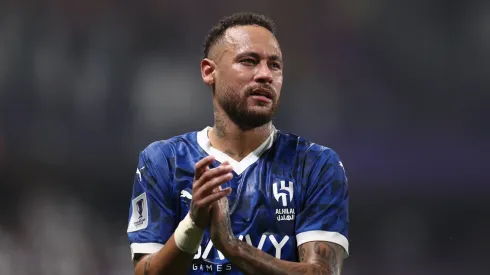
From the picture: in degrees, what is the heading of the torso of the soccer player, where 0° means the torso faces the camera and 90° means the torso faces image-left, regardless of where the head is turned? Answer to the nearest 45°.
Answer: approximately 0°

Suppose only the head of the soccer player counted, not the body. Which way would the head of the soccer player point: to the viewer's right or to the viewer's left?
to the viewer's right
